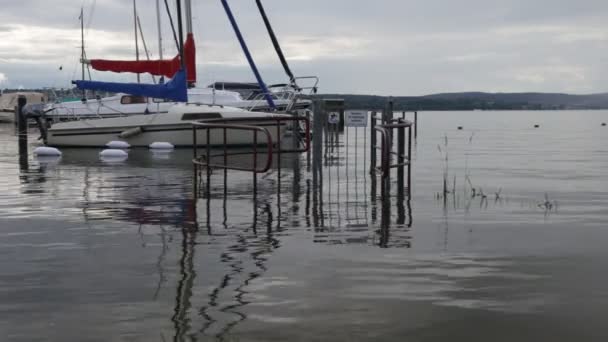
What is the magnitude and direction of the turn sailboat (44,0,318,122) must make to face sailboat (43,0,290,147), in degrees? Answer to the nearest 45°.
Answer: approximately 90° to its right

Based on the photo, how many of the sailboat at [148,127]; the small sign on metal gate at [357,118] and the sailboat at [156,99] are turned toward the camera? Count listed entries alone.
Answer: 1

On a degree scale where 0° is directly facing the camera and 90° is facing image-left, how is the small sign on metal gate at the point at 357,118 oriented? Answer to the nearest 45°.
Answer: approximately 0°

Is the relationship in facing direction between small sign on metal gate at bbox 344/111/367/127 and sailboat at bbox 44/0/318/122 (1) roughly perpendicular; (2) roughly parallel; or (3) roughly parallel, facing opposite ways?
roughly perpendicular

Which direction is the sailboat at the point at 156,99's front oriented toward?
to the viewer's right

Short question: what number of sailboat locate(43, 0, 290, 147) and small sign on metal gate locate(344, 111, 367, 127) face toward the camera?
1

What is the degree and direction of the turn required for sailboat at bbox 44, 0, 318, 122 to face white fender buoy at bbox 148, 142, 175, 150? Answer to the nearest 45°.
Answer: approximately 90° to its right

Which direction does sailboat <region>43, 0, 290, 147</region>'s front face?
to the viewer's right

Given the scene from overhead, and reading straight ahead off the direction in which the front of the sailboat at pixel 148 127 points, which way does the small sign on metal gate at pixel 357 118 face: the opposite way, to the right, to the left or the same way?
to the right
